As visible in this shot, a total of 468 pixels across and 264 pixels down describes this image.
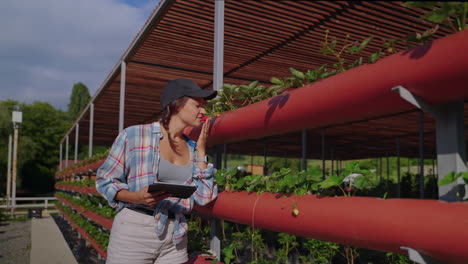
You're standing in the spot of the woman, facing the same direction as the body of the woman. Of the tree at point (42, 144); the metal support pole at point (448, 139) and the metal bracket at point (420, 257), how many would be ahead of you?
2

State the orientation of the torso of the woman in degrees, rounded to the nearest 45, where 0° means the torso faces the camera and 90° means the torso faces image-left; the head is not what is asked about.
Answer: approximately 315°

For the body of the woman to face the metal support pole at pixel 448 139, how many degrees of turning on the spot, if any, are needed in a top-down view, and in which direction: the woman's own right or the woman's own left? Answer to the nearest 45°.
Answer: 0° — they already face it

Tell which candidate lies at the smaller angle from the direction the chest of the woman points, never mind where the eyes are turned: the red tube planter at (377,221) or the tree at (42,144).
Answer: the red tube planter

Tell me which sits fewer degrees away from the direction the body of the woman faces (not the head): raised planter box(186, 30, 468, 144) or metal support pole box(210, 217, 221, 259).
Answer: the raised planter

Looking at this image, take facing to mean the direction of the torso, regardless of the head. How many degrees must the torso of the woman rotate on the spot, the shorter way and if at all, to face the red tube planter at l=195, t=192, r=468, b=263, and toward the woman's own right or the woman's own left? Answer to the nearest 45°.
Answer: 0° — they already face it

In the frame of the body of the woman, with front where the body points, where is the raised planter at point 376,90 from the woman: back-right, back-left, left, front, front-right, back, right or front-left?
front

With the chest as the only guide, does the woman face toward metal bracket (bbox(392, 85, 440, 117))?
yes

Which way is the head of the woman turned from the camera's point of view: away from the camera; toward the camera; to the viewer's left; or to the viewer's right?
to the viewer's right

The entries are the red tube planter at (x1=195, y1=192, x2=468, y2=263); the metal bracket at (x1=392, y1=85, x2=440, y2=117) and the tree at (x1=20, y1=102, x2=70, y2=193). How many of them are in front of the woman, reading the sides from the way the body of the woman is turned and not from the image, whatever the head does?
2
